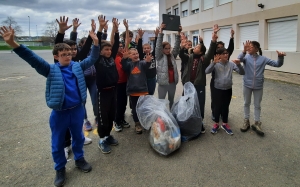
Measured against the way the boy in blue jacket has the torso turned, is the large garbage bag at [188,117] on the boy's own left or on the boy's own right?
on the boy's own left

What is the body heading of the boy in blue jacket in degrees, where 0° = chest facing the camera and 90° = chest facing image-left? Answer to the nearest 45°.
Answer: approximately 315°

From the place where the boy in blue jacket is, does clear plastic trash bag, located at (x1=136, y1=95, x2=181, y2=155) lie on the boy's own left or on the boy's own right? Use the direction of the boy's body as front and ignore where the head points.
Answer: on the boy's own left
